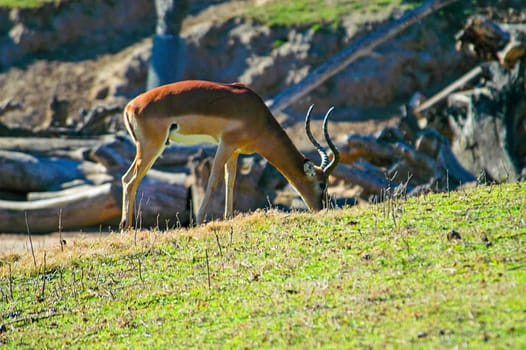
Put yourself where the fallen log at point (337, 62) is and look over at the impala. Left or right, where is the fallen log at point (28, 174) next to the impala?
right

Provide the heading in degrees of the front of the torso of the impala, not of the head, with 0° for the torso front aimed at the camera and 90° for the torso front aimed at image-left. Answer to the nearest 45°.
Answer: approximately 270°

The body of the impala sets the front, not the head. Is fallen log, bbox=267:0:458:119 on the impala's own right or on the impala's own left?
on the impala's own left

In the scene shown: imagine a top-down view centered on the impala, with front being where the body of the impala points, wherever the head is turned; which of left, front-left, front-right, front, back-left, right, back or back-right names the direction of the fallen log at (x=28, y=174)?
back-left

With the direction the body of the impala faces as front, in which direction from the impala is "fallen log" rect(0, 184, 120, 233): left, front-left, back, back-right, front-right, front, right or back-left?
back-left
